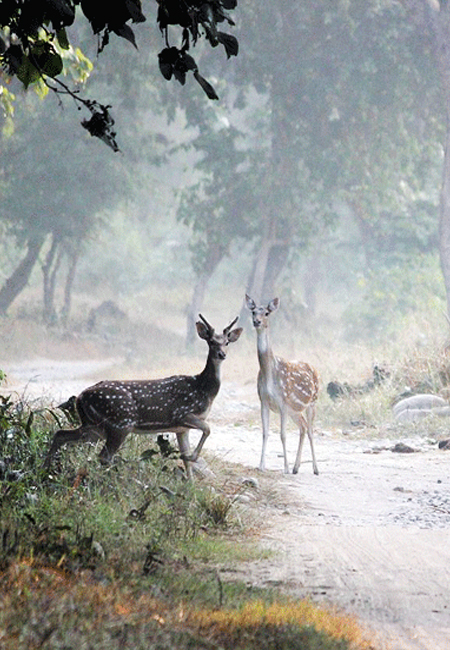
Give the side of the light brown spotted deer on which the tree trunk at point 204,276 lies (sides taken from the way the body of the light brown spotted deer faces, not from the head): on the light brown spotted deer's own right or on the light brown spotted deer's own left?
on the light brown spotted deer's own right

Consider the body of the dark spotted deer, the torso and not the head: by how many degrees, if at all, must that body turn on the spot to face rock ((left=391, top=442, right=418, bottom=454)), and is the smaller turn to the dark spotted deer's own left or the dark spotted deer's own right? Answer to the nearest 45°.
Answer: approximately 45° to the dark spotted deer's own left

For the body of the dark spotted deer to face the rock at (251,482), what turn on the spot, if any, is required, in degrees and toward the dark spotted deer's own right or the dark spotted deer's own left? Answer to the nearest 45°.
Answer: approximately 45° to the dark spotted deer's own left

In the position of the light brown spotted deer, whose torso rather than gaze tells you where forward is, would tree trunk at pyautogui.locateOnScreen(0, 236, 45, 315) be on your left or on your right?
on your right

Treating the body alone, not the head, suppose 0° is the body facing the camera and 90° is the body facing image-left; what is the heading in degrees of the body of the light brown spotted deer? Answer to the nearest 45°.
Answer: approximately 45°

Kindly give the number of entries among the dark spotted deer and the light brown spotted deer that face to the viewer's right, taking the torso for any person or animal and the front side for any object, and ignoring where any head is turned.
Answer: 1

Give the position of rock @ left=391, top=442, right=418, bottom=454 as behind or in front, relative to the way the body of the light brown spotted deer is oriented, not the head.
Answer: behind

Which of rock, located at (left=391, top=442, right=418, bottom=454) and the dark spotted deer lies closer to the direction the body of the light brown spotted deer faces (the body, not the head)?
the dark spotted deer

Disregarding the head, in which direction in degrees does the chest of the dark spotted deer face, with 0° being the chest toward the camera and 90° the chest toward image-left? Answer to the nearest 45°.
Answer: approximately 270°

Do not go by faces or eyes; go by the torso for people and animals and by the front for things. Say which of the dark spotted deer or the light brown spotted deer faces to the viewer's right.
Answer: the dark spotted deer
